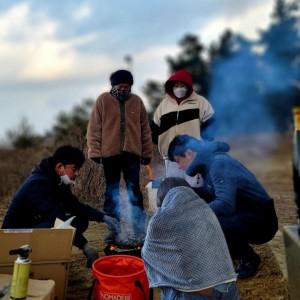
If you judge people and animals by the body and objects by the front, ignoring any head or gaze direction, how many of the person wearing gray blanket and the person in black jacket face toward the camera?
0

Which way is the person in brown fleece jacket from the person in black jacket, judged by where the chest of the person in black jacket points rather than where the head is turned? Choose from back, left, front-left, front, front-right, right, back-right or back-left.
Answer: front-left

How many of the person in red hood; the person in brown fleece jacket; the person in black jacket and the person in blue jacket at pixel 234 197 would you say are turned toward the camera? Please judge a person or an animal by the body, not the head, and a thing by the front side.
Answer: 2

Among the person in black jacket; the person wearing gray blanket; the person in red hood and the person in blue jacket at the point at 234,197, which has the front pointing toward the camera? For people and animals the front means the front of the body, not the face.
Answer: the person in red hood

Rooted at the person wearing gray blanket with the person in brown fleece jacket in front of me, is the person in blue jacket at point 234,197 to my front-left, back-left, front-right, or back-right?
front-right

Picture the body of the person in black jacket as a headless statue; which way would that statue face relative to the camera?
to the viewer's right

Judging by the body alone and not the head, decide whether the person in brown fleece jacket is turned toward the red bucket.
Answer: yes

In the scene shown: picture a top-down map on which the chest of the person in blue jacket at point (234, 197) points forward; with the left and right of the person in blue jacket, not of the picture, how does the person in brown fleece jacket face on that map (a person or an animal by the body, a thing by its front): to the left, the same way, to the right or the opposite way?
to the left

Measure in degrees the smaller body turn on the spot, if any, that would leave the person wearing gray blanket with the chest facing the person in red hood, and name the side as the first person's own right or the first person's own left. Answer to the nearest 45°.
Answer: approximately 45° to the first person's own right

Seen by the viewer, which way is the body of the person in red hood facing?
toward the camera

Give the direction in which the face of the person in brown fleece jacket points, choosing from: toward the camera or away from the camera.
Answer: toward the camera

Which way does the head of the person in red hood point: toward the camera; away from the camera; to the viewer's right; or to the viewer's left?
toward the camera

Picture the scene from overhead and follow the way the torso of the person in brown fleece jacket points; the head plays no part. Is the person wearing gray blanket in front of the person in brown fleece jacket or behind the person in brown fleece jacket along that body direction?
in front

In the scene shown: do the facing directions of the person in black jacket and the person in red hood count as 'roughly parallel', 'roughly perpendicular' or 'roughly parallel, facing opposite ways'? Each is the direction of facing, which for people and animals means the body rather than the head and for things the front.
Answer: roughly perpendicular

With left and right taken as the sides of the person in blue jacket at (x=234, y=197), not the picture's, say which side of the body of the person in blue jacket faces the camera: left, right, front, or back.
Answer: left

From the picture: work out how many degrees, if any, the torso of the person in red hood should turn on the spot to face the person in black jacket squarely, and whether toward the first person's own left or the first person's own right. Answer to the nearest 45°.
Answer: approximately 45° to the first person's own right

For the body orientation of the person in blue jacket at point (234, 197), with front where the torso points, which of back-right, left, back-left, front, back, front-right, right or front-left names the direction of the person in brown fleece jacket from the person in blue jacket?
front-right

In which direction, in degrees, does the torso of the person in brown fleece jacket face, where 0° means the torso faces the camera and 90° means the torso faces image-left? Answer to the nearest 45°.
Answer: approximately 0°

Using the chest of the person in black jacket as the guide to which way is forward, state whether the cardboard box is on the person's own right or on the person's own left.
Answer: on the person's own right

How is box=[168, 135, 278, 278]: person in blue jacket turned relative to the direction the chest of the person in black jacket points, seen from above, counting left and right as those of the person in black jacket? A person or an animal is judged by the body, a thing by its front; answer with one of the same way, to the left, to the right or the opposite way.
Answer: the opposite way

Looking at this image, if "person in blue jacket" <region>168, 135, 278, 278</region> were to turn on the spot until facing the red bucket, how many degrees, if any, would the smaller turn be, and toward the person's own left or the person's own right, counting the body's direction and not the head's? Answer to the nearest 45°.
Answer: approximately 45° to the person's own left
